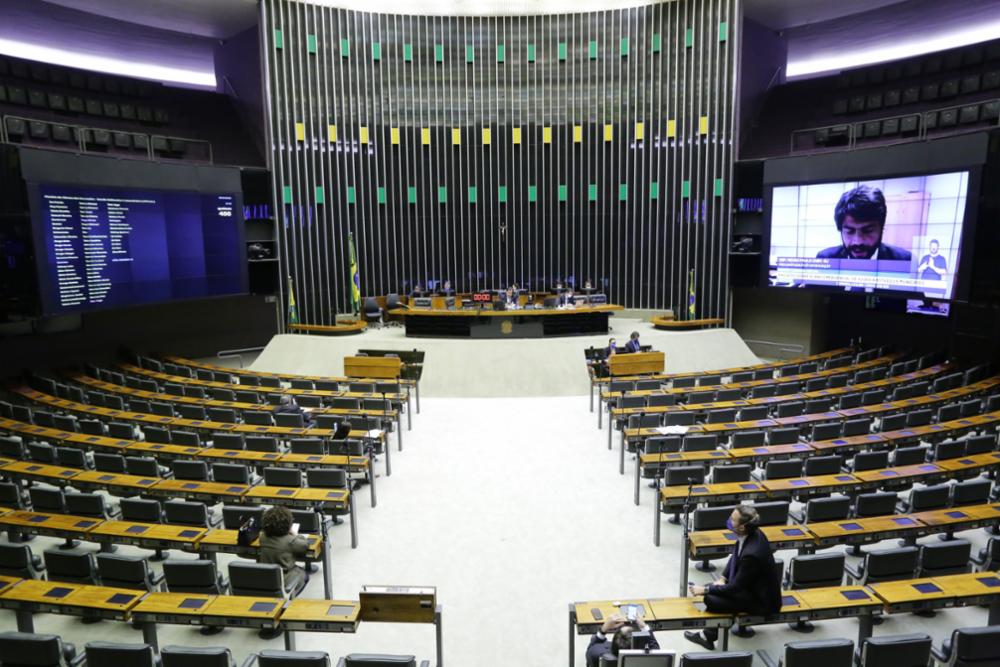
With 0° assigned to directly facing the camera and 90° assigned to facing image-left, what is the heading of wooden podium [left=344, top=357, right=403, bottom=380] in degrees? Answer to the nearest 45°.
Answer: approximately 0°

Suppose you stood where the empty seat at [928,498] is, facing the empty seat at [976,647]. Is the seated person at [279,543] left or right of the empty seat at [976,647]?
right

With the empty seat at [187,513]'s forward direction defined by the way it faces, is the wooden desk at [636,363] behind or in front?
in front

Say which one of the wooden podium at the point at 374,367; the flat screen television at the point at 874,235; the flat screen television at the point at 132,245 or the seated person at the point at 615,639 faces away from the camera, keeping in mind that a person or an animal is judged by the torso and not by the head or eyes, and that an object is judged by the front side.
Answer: the seated person

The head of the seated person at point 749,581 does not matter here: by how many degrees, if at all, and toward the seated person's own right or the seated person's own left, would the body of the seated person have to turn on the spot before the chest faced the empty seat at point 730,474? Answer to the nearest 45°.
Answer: approximately 90° to the seated person's own right

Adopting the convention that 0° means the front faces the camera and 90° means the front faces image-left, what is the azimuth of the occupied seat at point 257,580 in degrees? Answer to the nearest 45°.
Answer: approximately 225°

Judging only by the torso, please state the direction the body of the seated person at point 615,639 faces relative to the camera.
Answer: away from the camera

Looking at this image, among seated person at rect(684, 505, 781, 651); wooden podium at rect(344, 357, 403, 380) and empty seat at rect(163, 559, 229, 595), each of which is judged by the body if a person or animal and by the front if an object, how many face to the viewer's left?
1

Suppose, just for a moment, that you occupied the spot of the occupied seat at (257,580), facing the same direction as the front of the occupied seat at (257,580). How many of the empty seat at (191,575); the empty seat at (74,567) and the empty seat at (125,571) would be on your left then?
3

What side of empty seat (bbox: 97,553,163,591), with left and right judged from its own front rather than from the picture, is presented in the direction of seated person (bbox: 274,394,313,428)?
front

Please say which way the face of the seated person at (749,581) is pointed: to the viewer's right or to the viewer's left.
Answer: to the viewer's left

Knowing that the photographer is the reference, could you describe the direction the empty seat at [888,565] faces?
facing away from the viewer and to the left of the viewer

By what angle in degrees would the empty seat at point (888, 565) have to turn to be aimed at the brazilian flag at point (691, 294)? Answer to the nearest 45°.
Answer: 0° — it already faces it

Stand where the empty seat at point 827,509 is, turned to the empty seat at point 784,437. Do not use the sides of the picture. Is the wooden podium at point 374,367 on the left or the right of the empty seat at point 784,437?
left

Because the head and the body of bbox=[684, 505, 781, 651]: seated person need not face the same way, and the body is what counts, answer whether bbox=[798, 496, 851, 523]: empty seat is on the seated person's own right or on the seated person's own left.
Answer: on the seated person's own right

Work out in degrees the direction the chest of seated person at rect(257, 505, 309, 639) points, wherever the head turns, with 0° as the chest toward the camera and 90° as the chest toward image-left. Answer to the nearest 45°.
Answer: approximately 225°

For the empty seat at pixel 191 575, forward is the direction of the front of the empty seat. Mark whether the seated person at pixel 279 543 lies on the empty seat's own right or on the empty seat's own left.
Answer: on the empty seat's own right
